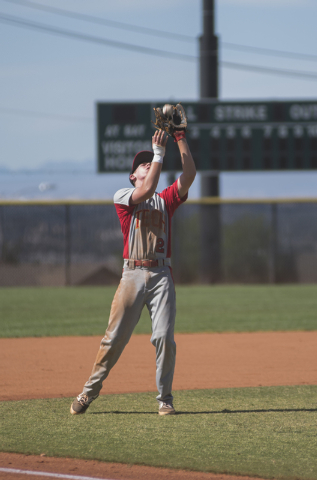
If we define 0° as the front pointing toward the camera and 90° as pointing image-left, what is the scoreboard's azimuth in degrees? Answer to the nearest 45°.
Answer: approximately 0°

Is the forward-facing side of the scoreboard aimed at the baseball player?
yes
